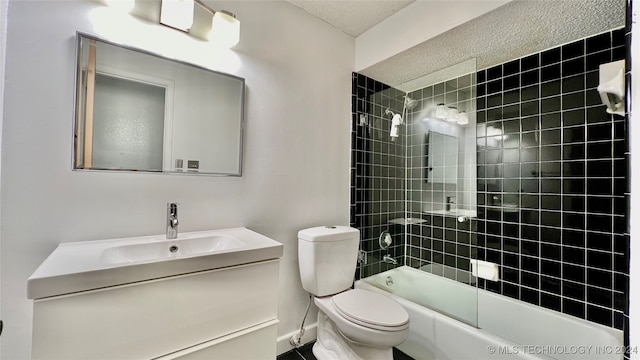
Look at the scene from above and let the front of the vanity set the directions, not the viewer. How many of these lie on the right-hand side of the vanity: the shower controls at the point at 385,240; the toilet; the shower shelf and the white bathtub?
0

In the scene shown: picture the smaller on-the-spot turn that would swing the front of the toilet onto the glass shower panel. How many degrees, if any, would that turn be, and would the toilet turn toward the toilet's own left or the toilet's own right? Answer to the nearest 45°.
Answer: approximately 90° to the toilet's own left

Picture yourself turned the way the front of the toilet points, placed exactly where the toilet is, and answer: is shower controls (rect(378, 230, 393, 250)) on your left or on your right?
on your left

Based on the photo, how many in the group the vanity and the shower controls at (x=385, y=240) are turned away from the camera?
0

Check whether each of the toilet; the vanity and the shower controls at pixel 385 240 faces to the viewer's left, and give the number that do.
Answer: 0

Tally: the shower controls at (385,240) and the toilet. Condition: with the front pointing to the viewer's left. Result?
0

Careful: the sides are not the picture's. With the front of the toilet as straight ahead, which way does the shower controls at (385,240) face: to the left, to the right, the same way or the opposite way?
the same way

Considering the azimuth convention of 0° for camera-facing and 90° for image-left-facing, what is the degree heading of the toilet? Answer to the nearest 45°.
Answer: approximately 315°

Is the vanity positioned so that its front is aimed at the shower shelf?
no

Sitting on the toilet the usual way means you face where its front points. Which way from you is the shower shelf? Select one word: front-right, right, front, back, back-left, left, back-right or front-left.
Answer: left

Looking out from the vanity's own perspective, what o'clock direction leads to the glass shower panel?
The glass shower panel is roughly at 9 o'clock from the vanity.

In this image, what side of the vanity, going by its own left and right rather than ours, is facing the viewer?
front

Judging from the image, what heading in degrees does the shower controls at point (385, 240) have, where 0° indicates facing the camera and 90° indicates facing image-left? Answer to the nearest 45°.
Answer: approximately 315°

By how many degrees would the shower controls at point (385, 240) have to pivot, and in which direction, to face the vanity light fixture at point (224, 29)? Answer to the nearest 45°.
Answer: approximately 90° to its right

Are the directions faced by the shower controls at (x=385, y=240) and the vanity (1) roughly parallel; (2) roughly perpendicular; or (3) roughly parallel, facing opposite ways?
roughly parallel

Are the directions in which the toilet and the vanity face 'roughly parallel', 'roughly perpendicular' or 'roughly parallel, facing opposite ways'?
roughly parallel
